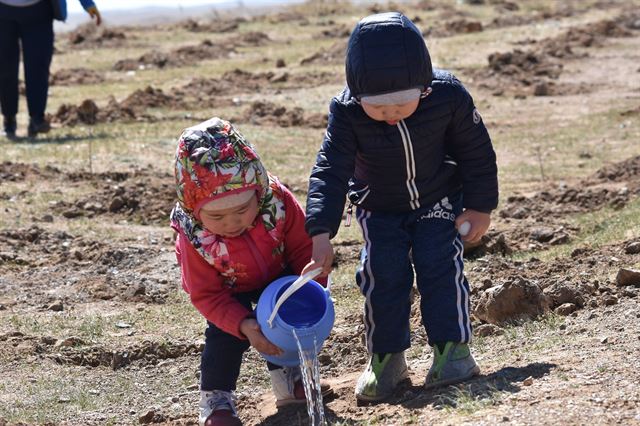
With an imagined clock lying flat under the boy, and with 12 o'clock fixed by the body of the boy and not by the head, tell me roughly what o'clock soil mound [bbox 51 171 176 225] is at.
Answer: The soil mound is roughly at 5 o'clock from the boy.

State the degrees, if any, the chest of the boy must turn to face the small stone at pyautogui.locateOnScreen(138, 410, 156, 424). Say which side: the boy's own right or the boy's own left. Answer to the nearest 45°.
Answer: approximately 90° to the boy's own right

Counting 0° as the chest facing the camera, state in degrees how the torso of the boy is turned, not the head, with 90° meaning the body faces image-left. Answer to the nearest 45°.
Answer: approximately 0°

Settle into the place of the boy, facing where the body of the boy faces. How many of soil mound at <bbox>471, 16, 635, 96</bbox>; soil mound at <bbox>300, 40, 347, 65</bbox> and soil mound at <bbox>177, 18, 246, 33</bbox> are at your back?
3

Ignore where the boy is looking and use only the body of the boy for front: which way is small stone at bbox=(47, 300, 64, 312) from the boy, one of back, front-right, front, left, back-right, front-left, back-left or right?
back-right

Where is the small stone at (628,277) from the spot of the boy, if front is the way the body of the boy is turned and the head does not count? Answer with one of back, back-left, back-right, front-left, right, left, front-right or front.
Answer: back-left

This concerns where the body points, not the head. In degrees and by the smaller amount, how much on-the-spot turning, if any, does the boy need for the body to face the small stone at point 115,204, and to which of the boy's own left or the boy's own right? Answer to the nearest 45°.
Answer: approximately 135° to the boy's own right

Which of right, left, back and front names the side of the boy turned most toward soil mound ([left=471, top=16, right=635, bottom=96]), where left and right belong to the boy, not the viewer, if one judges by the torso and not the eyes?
back

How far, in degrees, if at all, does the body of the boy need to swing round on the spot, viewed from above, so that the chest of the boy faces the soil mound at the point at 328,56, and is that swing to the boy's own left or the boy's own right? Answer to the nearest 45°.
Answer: approximately 180°

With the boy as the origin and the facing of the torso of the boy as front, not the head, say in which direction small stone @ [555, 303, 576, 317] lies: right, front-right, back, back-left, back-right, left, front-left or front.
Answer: back-left

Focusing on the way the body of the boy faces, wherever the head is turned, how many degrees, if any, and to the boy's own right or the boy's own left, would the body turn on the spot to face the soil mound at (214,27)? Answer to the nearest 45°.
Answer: approximately 180°
